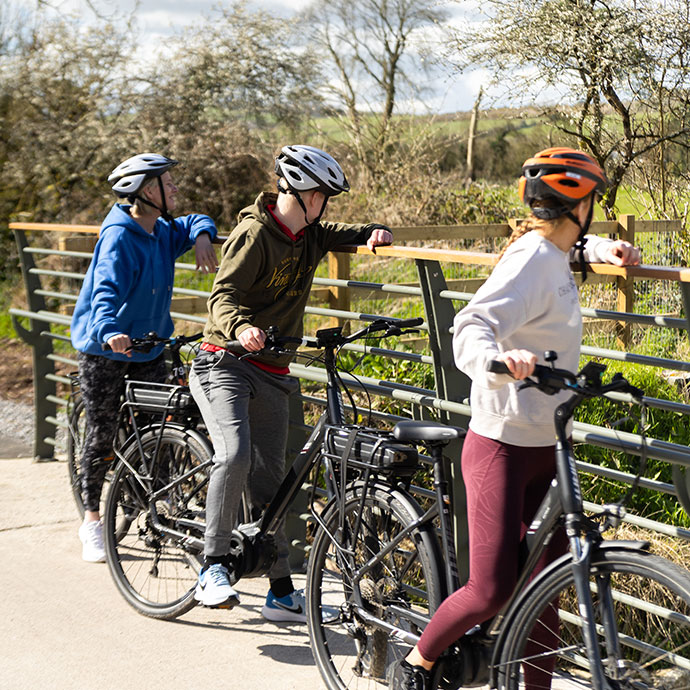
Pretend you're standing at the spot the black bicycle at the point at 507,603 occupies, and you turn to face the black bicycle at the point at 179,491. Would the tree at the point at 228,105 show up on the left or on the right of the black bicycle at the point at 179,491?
right

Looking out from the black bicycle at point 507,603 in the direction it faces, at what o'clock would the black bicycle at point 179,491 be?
the black bicycle at point 179,491 is roughly at 6 o'clock from the black bicycle at point 507,603.

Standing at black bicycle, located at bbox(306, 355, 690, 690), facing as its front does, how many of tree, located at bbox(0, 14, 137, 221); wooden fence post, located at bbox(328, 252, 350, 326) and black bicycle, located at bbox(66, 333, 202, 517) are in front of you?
0

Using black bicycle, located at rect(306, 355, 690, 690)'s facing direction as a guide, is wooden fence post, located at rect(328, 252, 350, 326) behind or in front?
behind

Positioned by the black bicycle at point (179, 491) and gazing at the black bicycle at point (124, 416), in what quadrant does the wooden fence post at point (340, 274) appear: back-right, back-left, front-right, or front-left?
front-right

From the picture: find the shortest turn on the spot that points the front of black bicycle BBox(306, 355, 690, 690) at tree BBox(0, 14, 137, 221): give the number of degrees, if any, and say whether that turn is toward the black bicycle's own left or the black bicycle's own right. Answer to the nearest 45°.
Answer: approximately 180°

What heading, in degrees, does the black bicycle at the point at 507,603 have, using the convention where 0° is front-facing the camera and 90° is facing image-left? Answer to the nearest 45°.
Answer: approximately 315°

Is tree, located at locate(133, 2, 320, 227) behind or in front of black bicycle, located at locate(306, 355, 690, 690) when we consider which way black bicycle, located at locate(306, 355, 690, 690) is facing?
behind

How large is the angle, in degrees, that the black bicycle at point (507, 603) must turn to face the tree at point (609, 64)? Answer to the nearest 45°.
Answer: approximately 135° to its left

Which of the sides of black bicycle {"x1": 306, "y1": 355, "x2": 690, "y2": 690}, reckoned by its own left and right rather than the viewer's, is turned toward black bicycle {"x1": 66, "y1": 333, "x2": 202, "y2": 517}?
back

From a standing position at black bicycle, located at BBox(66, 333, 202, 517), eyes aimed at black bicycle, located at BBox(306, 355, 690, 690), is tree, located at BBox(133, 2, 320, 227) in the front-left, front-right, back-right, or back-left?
back-left

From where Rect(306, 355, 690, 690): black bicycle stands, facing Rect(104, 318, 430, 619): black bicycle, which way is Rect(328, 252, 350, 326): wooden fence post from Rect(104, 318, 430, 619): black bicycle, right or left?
right
